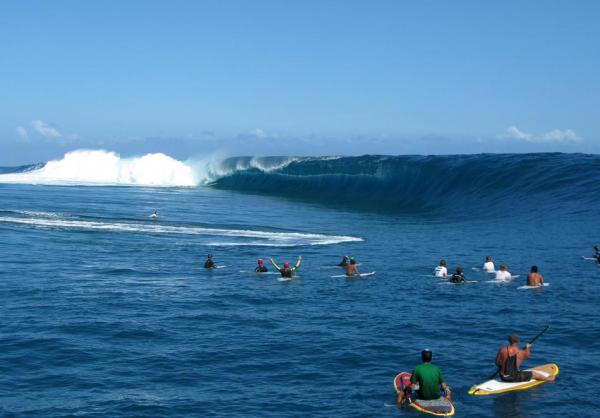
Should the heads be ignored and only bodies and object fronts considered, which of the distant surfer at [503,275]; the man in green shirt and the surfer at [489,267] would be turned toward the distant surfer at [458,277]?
the man in green shirt

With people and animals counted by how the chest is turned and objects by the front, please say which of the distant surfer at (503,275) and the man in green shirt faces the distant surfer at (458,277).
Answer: the man in green shirt

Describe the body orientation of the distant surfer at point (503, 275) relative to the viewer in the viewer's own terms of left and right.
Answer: facing away from the viewer

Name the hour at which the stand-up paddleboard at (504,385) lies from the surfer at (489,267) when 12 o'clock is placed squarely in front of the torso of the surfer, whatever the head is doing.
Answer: The stand-up paddleboard is roughly at 6 o'clock from the surfer.

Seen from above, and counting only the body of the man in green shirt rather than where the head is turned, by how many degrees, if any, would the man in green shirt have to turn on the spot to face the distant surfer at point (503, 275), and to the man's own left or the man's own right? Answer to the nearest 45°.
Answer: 0° — they already face them

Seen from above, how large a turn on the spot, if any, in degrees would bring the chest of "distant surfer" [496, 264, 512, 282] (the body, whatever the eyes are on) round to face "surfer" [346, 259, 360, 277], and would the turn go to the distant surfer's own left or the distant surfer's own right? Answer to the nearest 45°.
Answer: approximately 90° to the distant surfer's own left

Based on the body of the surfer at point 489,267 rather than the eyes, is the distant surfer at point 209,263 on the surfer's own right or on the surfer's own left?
on the surfer's own left

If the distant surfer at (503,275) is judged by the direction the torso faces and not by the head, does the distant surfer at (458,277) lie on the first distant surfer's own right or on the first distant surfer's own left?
on the first distant surfer's own left

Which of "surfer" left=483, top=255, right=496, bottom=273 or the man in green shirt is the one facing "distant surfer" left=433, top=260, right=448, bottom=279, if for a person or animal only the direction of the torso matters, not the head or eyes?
the man in green shirt

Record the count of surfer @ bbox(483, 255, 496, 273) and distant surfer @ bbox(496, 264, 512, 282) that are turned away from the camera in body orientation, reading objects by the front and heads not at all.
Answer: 2

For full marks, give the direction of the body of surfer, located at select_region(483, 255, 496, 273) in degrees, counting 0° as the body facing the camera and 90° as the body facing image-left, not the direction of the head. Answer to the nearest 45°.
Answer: approximately 180°

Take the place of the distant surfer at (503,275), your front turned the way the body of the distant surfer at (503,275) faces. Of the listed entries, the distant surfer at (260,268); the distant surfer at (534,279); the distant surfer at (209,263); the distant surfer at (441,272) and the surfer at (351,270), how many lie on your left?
4

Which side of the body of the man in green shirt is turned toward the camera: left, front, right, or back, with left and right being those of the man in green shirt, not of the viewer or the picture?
back
